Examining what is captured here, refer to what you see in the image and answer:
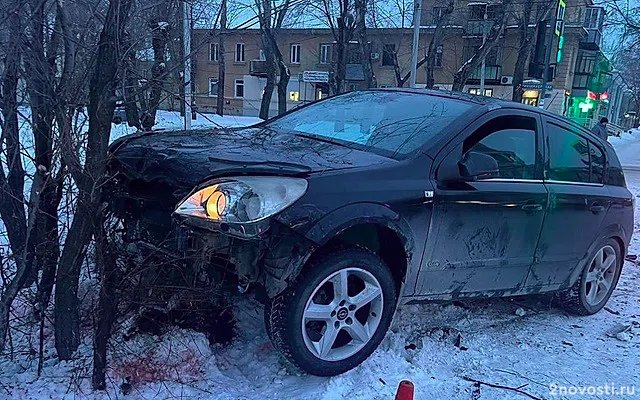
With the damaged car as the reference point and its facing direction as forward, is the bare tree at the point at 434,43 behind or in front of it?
behind

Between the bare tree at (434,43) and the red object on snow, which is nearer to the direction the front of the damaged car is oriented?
the red object on snow

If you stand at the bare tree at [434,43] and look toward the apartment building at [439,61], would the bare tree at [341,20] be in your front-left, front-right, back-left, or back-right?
back-left

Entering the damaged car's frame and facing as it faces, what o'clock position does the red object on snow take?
The red object on snow is roughly at 10 o'clock from the damaged car.

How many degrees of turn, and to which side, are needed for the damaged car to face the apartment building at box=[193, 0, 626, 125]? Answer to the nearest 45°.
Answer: approximately 135° to its right

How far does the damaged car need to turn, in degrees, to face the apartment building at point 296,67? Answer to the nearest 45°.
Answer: approximately 135° to its right

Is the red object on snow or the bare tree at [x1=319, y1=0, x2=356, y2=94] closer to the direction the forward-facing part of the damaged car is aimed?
the red object on snow

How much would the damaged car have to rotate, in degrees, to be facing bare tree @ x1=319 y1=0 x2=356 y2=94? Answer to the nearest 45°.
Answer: approximately 135° to its right

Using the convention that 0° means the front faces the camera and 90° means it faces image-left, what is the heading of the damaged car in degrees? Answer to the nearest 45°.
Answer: approximately 45°
